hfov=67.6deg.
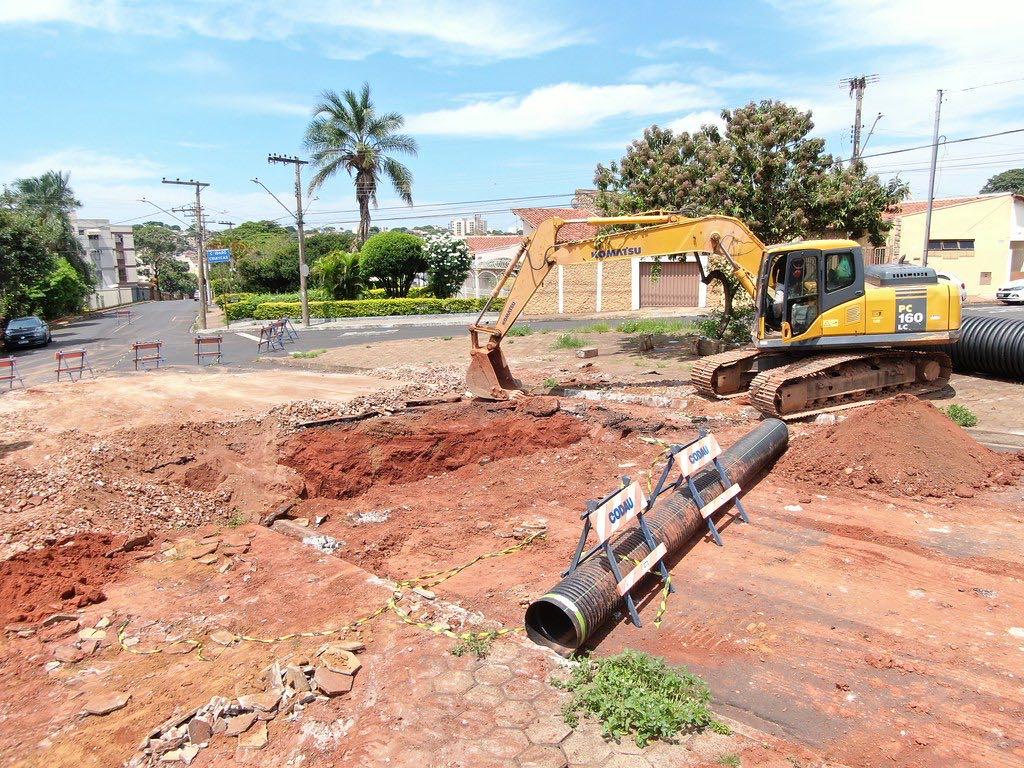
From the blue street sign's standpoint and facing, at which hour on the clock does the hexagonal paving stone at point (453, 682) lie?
The hexagonal paving stone is roughly at 12 o'clock from the blue street sign.

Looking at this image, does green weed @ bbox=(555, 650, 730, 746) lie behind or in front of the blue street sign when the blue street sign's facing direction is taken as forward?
in front

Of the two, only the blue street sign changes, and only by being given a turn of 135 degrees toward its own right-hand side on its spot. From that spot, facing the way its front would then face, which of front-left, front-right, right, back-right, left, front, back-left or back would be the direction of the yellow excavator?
back-left

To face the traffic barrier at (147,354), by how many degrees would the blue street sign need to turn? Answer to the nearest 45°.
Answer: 0° — it already faces it

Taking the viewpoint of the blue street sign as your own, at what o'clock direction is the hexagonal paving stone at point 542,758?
The hexagonal paving stone is roughly at 12 o'clock from the blue street sign.

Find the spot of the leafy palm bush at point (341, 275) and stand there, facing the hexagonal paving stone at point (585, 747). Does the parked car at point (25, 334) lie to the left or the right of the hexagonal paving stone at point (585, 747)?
right

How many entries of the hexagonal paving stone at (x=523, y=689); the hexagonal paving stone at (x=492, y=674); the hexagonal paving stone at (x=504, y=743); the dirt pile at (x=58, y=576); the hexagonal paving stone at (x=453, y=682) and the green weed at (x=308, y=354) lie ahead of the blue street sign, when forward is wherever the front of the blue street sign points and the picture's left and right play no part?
6

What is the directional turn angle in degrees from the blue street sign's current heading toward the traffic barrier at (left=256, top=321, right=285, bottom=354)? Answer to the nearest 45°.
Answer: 0° — it already faces it

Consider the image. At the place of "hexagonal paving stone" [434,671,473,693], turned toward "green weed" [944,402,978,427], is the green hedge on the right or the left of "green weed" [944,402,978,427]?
left

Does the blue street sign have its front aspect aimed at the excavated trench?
yes

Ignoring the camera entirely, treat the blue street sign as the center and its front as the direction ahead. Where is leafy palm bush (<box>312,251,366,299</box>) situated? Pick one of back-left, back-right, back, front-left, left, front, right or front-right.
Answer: back-left

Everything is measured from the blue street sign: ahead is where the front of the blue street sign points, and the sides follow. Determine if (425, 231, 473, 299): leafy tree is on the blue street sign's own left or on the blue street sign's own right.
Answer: on the blue street sign's own left

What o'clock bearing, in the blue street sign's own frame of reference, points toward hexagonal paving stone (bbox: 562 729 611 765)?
The hexagonal paving stone is roughly at 12 o'clock from the blue street sign.

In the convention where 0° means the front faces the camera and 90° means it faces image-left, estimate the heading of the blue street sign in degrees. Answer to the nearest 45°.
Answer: approximately 0°
